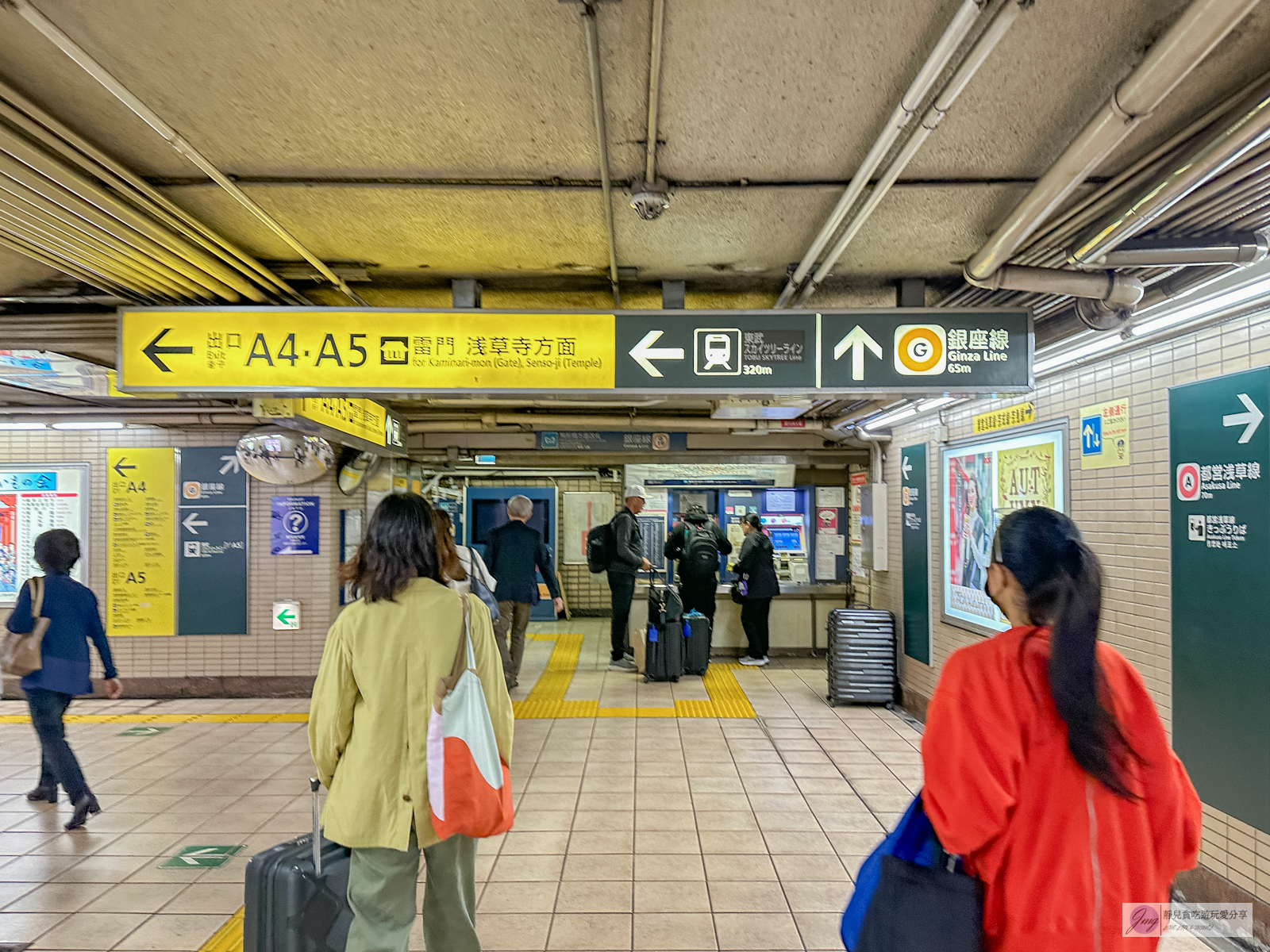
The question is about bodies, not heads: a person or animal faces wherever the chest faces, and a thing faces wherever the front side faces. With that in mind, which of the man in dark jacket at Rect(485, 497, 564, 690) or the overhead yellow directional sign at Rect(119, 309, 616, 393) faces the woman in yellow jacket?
the overhead yellow directional sign

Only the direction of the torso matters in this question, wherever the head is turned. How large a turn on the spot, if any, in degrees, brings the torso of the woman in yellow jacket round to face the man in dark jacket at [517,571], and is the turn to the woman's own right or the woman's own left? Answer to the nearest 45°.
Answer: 0° — they already face them

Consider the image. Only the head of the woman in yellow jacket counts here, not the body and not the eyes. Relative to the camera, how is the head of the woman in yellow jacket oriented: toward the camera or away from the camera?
away from the camera

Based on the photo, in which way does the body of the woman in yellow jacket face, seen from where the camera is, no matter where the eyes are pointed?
away from the camera

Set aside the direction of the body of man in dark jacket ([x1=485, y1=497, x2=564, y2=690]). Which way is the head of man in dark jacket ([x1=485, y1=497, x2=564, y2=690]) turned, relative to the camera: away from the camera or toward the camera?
away from the camera

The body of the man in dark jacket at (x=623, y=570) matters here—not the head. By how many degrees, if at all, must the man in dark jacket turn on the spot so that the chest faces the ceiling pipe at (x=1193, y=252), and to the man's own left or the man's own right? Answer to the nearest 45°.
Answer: approximately 90° to the man's own right

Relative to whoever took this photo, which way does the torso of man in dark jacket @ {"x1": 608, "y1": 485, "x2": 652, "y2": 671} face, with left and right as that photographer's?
facing to the right of the viewer

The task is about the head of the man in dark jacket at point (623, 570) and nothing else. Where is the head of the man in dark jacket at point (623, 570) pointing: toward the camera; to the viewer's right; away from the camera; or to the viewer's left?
to the viewer's right

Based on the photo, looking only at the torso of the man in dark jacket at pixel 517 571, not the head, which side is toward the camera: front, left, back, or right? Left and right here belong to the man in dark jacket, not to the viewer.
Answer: back
